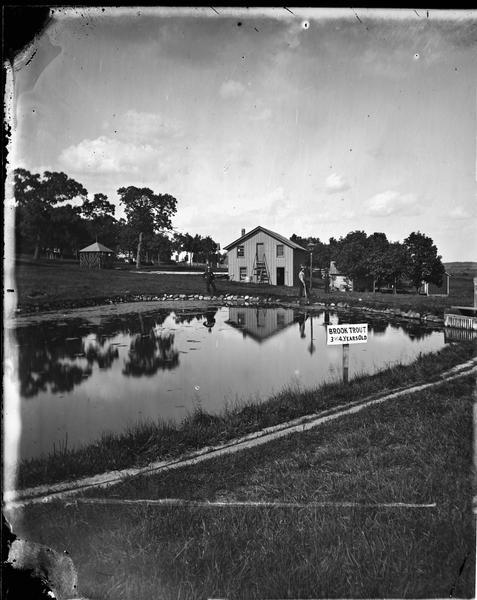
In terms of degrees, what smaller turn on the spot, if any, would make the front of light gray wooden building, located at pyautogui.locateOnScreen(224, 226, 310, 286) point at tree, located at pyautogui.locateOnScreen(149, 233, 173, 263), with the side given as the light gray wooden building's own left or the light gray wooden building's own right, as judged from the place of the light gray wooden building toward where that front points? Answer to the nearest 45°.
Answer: approximately 90° to the light gray wooden building's own right

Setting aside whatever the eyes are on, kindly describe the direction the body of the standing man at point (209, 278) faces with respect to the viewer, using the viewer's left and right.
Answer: facing the viewer

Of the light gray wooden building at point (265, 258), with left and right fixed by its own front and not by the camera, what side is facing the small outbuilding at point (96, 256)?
right

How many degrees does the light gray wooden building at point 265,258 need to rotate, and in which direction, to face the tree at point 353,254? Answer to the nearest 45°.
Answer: approximately 90° to its left

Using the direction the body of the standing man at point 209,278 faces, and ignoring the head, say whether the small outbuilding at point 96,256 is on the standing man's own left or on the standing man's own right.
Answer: on the standing man's own right

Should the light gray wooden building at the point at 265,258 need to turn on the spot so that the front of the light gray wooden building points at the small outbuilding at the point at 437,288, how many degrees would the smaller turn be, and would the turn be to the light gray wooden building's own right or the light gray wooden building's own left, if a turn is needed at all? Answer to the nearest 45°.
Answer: approximately 90° to the light gray wooden building's own left

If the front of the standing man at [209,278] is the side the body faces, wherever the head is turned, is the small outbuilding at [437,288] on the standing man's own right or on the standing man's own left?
on the standing man's own left

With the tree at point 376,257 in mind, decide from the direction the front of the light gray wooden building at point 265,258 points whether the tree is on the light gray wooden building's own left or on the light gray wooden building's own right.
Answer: on the light gray wooden building's own left

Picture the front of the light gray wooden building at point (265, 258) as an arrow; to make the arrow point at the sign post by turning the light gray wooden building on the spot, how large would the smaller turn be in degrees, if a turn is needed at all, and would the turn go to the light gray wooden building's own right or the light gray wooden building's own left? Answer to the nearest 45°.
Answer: approximately 45° to the light gray wooden building's own left

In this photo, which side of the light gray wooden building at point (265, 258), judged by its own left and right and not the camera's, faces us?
front

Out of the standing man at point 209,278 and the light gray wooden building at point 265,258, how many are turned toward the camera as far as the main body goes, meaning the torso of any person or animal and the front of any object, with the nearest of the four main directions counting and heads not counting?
2
